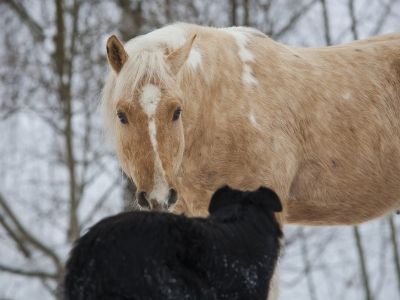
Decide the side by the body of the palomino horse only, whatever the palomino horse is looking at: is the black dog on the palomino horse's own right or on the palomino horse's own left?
on the palomino horse's own left

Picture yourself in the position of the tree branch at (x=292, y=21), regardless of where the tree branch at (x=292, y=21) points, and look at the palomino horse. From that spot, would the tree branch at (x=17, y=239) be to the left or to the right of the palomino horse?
right

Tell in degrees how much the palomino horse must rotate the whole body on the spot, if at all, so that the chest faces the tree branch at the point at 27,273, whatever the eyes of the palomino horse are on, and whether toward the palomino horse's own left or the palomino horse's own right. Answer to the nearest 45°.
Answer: approximately 45° to the palomino horse's own right

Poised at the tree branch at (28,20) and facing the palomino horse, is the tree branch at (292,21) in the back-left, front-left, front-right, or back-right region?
front-left

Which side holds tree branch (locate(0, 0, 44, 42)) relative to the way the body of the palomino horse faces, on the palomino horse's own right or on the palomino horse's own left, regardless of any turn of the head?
on the palomino horse's own right

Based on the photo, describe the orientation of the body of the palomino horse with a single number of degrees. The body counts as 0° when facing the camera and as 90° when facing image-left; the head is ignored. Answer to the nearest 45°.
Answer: approximately 90°

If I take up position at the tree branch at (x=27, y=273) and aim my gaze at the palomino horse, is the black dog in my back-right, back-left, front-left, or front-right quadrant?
front-right

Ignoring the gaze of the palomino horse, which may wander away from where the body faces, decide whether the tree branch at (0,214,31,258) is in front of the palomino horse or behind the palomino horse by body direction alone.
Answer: in front
